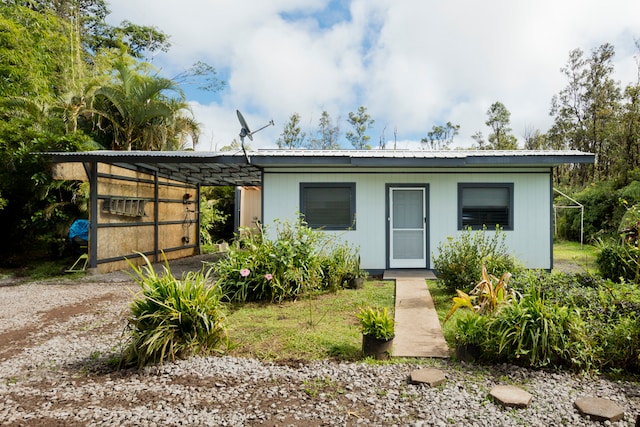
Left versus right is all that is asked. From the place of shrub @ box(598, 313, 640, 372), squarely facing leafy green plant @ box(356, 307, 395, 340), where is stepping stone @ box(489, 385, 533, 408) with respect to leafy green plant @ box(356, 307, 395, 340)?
left

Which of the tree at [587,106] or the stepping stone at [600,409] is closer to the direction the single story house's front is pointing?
the stepping stone

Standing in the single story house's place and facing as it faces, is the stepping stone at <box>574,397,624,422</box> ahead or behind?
ahead

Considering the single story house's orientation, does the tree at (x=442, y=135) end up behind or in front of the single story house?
behind

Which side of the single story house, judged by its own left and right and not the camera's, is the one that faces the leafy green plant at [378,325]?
front

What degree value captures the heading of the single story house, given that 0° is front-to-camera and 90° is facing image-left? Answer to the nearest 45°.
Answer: approximately 0°

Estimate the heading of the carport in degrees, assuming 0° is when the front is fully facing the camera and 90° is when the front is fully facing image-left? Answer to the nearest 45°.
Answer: approximately 0°

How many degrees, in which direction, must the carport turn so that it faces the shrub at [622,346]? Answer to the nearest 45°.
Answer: approximately 45° to its left

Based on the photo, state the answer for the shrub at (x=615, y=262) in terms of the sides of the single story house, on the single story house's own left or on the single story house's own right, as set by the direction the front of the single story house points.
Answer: on the single story house's own left
